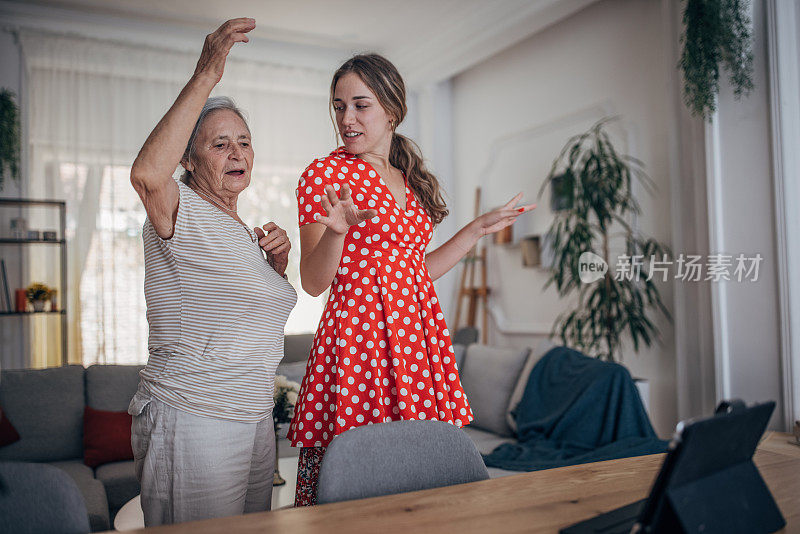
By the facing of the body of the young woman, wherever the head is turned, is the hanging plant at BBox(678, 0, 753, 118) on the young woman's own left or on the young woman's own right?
on the young woman's own left

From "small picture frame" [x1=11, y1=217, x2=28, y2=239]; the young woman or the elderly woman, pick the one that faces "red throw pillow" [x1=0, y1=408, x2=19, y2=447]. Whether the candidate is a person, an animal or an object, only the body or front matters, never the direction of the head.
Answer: the small picture frame

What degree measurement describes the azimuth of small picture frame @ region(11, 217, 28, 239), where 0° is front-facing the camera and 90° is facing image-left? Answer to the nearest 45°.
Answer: approximately 0°

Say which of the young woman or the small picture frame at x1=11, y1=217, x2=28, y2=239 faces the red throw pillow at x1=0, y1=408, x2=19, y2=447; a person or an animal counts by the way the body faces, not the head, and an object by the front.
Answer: the small picture frame

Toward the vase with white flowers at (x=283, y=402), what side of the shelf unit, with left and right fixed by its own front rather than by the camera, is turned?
front

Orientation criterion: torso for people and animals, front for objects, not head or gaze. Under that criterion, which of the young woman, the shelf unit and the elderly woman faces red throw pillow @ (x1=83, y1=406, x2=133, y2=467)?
the shelf unit

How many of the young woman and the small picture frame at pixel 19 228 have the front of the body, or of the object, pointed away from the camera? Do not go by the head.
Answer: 0

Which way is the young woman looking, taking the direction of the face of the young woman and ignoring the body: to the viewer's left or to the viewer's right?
to the viewer's left

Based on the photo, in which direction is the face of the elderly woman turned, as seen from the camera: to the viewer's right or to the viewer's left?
to the viewer's right

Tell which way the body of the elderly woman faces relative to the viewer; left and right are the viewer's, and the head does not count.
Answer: facing the viewer and to the right of the viewer
